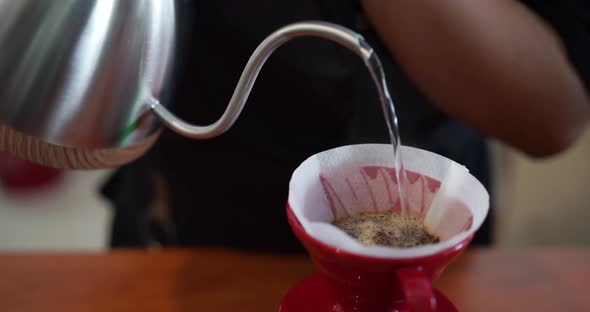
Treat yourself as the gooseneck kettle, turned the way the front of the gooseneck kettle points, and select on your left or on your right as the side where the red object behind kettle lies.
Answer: on your left

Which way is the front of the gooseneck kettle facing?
to the viewer's right
